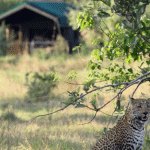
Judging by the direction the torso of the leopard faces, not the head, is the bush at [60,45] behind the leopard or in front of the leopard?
behind

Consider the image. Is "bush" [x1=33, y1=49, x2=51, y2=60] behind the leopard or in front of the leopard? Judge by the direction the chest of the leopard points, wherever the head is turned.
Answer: behind

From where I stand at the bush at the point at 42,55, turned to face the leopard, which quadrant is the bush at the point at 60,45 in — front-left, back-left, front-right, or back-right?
back-left

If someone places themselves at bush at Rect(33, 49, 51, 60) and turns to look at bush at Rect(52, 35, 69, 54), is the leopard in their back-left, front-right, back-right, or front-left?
back-right
